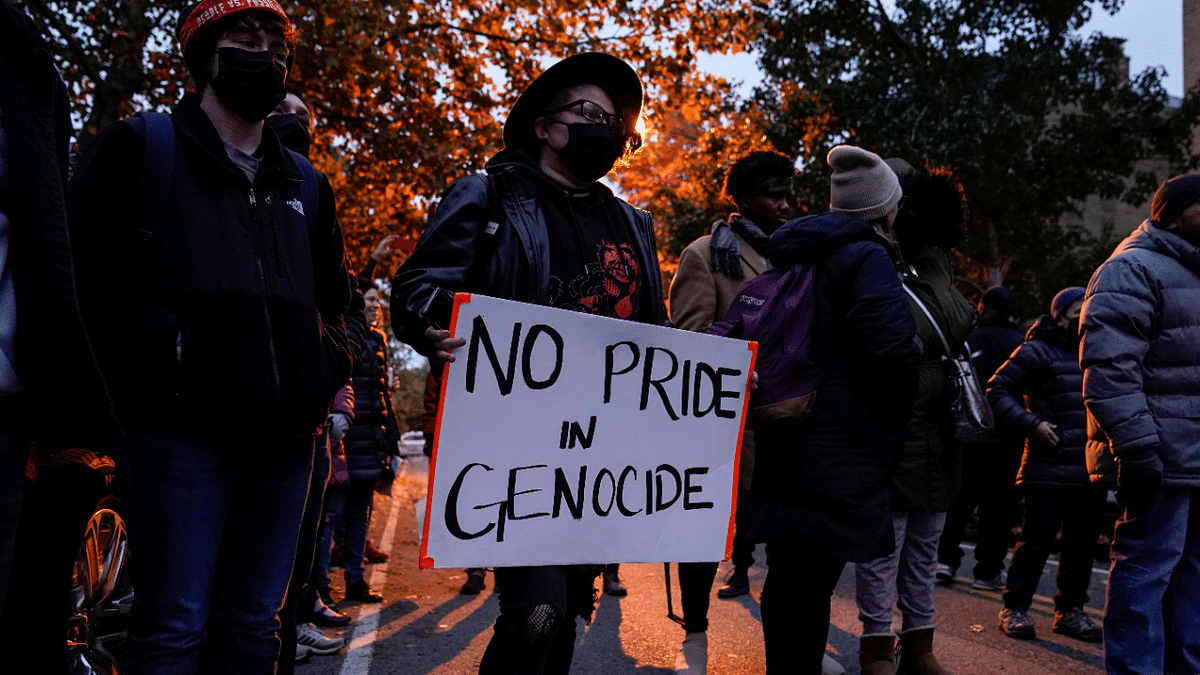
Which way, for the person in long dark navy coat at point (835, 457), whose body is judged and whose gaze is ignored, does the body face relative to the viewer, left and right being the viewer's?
facing away from the viewer and to the right of the viewer

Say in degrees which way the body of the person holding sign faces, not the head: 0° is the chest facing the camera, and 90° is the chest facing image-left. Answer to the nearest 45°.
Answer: approximately 315°

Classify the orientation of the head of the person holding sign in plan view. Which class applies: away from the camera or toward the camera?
toward the camera

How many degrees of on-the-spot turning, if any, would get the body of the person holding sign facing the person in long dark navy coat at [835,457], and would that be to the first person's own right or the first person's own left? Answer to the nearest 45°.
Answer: approximately 90° to the first person's own left

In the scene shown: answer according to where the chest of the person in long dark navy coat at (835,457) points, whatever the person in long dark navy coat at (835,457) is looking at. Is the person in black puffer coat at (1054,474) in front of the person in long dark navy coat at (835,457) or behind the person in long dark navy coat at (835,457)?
in front

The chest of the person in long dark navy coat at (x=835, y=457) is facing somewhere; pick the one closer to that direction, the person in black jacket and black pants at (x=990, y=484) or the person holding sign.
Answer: the person in black jacket and black pants

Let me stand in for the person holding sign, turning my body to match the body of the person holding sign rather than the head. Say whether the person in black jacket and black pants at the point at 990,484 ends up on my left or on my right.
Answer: on my left

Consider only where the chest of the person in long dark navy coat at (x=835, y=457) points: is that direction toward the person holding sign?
no
